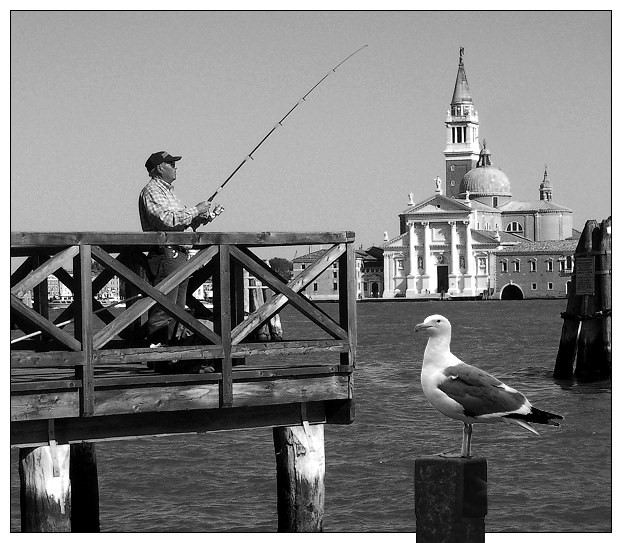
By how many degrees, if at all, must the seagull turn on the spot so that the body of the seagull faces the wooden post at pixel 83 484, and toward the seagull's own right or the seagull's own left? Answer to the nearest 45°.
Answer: approximately 45° to the seagull's own right

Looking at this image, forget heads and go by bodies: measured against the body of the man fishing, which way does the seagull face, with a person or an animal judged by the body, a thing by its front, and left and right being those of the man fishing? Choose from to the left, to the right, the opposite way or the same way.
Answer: the opposite way

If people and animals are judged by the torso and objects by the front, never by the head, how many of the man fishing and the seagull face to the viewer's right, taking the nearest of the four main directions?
1

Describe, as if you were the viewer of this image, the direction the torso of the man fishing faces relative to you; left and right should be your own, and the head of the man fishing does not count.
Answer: facing to the right of the viewer

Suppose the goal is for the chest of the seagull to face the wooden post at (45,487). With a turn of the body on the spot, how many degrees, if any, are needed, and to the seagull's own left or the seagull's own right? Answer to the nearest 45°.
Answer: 0° — it already faces it

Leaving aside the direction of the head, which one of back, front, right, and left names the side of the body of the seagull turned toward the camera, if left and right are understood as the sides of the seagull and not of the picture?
left

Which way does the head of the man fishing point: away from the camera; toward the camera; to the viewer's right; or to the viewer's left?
to the viewer's right
